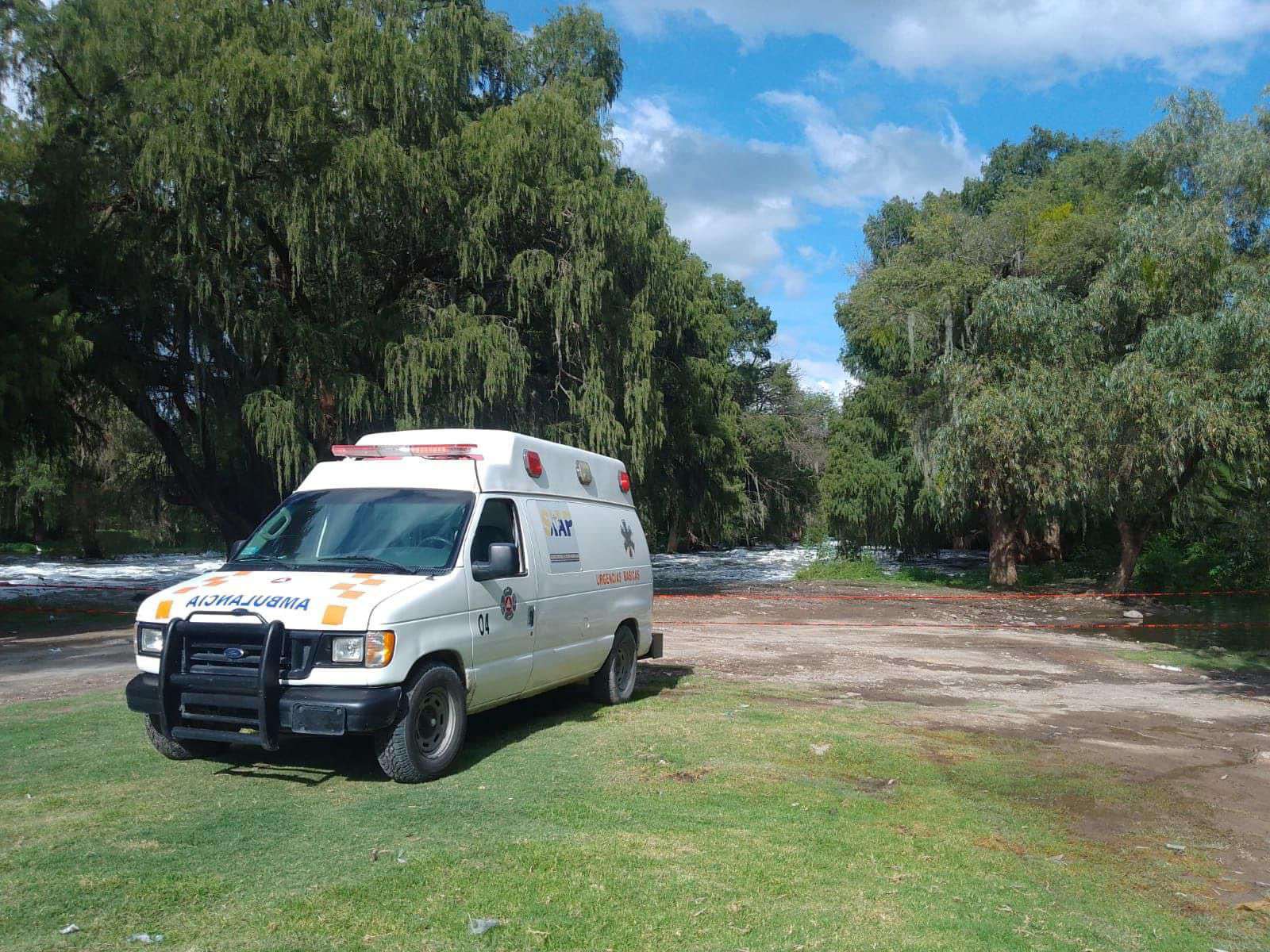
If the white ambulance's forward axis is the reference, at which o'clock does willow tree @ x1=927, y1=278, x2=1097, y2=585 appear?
The willow tree is roughly at 6 o'clock from the white ambulance.

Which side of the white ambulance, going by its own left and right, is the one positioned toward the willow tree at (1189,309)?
back

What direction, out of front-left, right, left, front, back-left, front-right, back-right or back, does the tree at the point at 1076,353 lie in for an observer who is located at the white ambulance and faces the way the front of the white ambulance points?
back

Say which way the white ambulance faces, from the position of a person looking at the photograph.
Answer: facing the viewer and to the left of the viewer

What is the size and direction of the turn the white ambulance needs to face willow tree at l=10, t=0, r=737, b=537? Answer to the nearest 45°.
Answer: approximately 135° to its right
